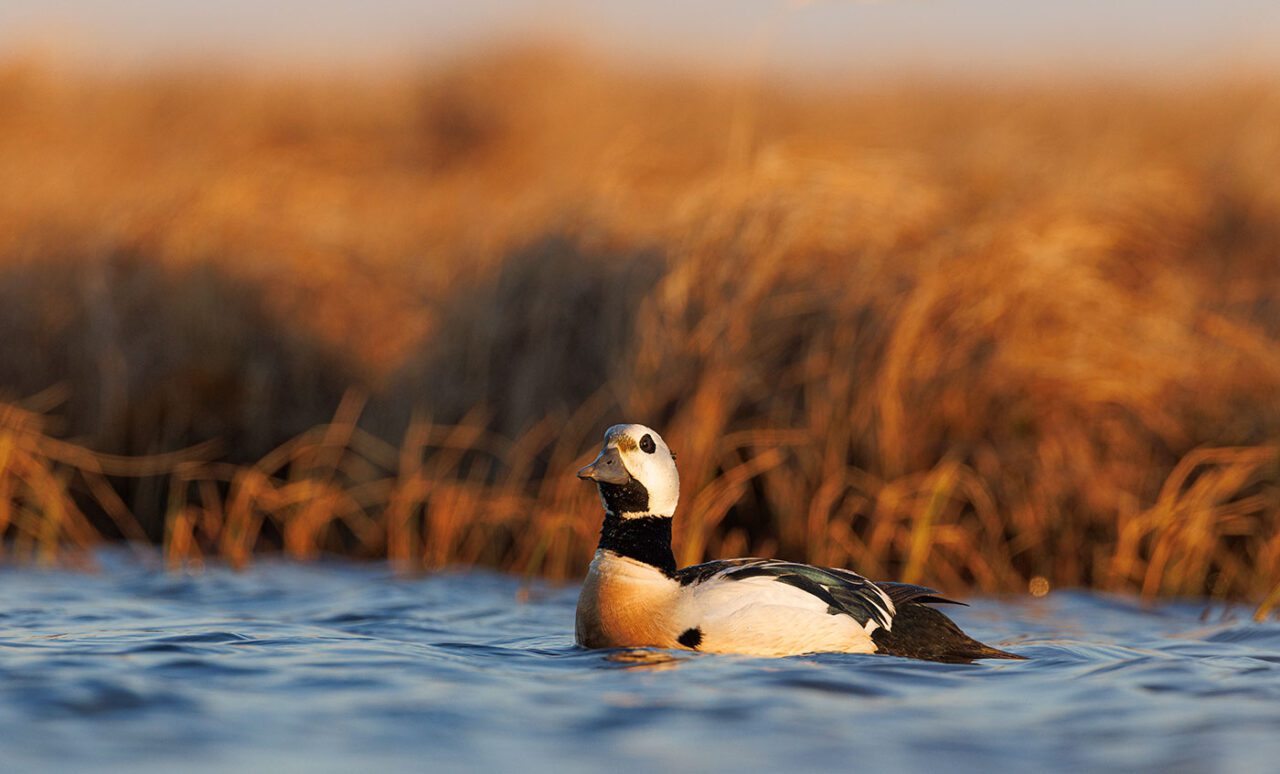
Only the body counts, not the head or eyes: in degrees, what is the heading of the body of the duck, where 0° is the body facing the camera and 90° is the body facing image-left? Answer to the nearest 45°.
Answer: approximately 90°
